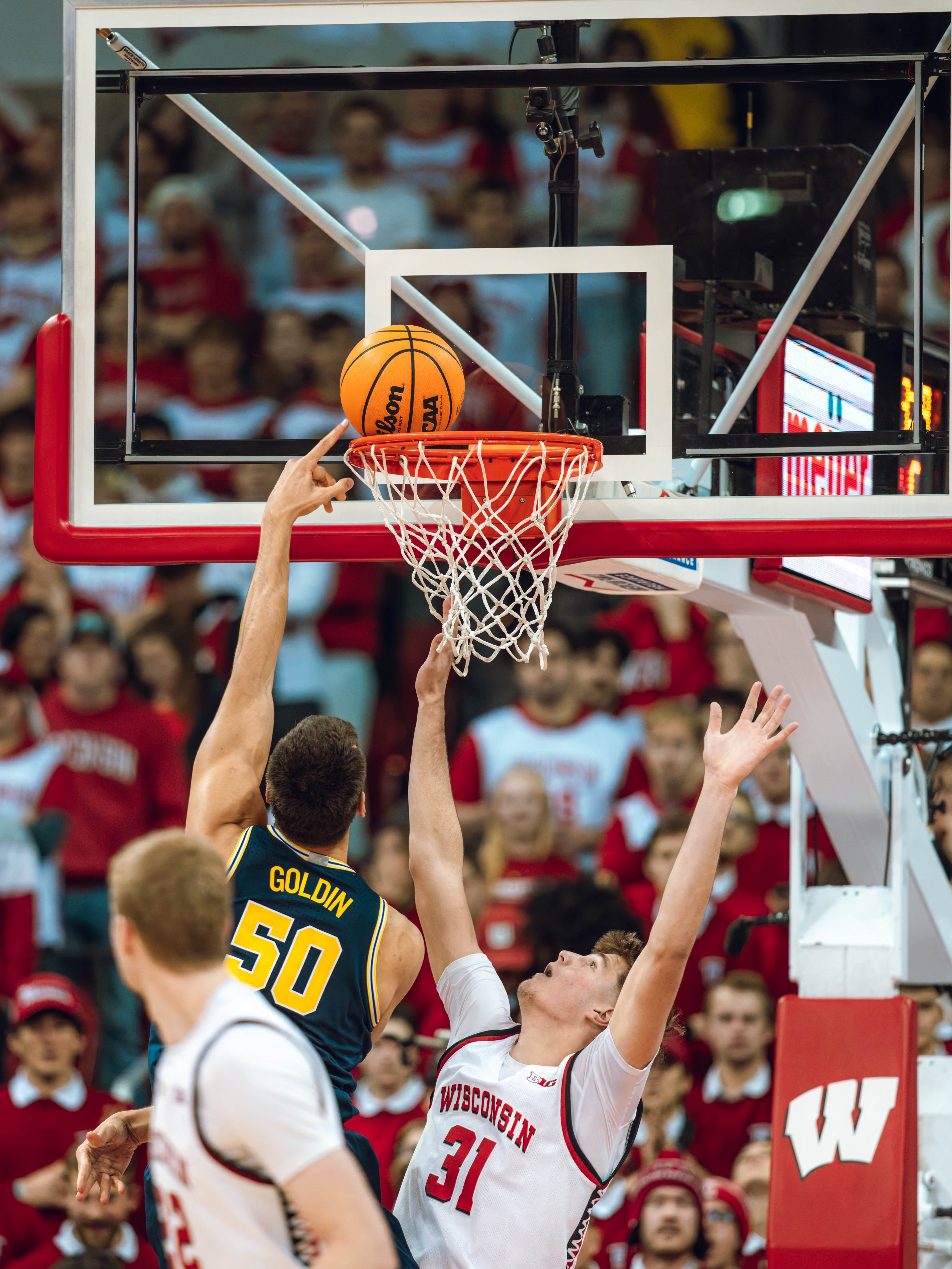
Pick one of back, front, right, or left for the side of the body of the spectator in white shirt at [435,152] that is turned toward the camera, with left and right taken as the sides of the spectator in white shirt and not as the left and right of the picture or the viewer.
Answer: front

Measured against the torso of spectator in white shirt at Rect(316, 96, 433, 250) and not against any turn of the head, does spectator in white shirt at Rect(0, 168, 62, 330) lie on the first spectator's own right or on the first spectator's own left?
on the first spectator's own right

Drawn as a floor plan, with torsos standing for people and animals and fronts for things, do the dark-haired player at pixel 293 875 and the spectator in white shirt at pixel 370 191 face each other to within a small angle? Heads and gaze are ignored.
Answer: yes

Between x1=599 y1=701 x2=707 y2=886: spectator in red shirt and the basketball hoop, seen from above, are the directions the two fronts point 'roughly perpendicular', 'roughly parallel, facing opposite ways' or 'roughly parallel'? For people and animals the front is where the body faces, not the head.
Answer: roughly parallel

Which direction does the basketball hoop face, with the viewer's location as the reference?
facing the viewer

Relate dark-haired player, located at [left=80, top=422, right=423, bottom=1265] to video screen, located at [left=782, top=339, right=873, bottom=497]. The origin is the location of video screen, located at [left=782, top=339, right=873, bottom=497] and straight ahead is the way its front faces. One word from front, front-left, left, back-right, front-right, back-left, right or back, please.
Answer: right

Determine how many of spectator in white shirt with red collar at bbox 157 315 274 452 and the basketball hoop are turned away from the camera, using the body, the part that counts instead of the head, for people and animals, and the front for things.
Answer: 0

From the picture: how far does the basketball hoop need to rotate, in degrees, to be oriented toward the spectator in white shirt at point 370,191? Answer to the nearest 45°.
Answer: approximately 180°

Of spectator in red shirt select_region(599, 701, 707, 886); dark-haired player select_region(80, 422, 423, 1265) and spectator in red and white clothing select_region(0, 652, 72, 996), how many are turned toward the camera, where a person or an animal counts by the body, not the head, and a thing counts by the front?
2

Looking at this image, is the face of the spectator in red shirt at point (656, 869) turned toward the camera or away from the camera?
toward the camera

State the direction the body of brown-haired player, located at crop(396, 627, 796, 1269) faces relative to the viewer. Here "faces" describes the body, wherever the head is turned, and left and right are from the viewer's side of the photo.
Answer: facing the viewer and to the left of the viewer
